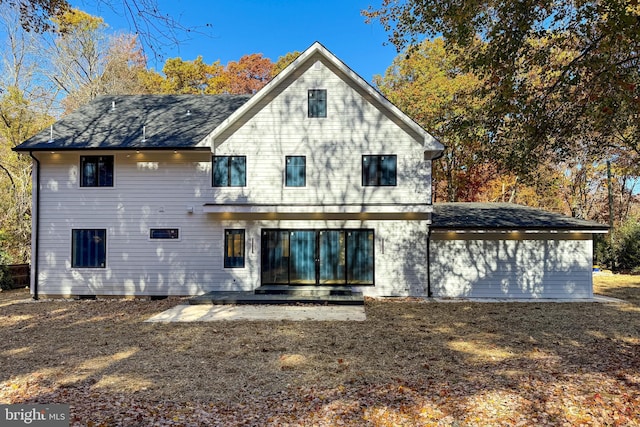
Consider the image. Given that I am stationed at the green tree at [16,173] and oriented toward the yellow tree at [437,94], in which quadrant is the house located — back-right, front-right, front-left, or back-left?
front-right

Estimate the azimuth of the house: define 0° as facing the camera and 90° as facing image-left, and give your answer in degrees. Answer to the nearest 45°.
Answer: approximately 180°

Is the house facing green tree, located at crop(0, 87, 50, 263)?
no
